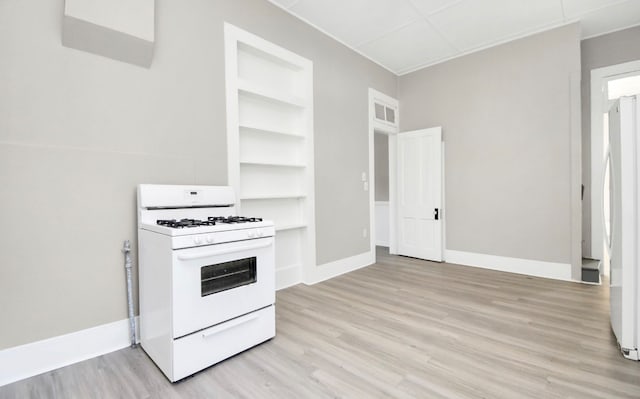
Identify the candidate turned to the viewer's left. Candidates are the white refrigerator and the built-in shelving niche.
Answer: the white refrigerator

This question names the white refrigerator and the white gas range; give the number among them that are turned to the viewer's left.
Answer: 1

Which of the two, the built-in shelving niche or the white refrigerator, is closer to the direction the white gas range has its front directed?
the white refrigerator

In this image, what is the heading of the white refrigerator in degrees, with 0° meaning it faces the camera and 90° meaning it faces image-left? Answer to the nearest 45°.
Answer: approximately 90°

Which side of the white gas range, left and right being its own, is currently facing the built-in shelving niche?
left

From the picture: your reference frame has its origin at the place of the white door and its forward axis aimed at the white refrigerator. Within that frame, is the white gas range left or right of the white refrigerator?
right

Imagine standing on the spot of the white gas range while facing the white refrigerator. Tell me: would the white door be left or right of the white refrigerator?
left

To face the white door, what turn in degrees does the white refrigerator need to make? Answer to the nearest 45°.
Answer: approximately 45° to its right
